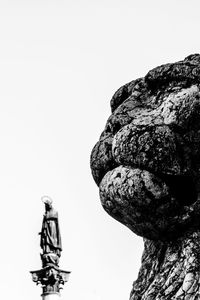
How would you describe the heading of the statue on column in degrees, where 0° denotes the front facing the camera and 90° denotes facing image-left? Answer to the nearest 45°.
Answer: approximately 45°

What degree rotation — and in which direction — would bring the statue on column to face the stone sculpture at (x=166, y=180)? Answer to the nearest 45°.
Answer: approximately 45° to its left
